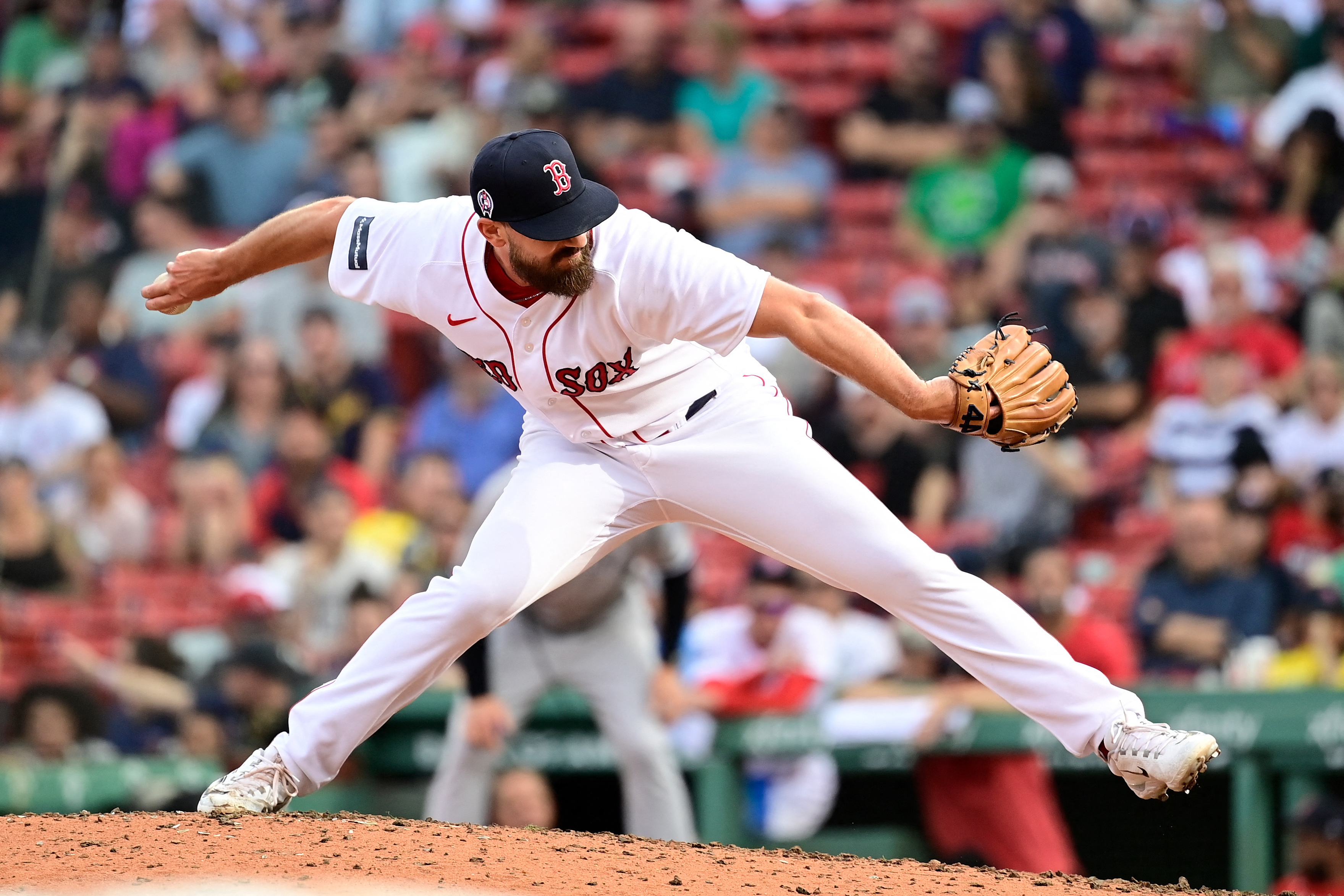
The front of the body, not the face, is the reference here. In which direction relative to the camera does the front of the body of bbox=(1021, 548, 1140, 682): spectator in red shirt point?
toward the camera

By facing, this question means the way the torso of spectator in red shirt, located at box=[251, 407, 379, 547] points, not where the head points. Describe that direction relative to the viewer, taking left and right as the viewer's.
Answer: facing the viewer

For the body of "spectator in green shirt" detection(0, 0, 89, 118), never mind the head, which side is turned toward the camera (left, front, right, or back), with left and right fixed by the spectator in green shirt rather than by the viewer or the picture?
front

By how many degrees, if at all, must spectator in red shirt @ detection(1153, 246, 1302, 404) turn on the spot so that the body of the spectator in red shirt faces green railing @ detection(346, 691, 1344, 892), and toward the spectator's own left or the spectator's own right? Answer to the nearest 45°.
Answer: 0° — they already face it

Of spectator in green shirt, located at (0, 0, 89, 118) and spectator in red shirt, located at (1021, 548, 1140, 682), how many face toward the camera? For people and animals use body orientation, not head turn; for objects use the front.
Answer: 2

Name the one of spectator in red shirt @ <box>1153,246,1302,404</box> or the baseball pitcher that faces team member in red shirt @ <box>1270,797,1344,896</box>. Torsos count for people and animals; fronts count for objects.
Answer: spectator in red shirt @ <box>1153,246,1302,404</box>

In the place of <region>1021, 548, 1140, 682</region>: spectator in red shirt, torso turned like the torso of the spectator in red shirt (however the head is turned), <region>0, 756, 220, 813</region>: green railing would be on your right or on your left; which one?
on your right
